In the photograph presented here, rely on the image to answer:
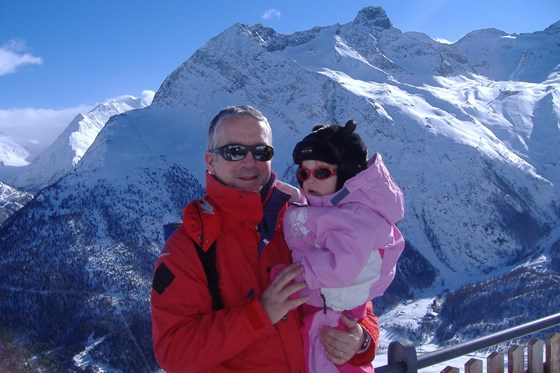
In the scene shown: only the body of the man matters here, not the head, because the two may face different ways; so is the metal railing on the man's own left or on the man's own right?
on the man's own left

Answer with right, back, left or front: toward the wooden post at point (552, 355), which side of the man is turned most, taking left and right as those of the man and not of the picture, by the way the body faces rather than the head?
left

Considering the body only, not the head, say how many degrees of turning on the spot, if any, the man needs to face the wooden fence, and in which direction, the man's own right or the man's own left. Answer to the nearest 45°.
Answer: approximately 90° to the man's own left

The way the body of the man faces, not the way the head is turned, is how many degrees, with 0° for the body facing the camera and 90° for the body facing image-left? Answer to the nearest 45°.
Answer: approximately 315°

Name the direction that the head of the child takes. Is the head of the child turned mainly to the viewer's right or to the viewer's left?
to the viewer's left
